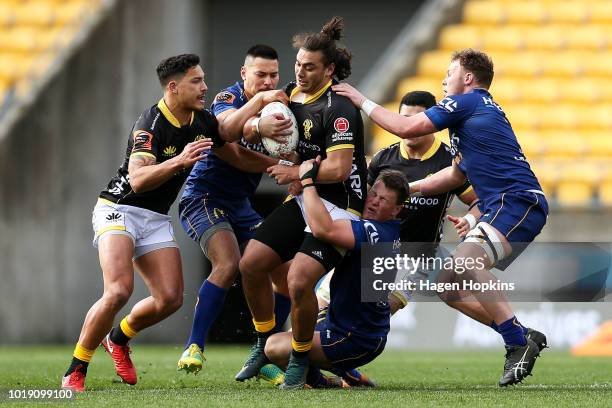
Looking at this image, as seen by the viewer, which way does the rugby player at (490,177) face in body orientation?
to the viewer's left

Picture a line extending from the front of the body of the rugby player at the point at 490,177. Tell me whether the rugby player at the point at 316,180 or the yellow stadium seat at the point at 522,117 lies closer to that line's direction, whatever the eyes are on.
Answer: the rugby player

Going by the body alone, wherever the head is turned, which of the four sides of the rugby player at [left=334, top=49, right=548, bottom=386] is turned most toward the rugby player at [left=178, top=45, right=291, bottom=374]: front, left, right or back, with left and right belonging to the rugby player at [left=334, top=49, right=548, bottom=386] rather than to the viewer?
front

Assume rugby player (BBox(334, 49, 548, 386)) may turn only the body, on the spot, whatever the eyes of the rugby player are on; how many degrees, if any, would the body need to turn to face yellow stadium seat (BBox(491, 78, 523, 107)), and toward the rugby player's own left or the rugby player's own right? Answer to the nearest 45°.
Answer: approximately 90° to the rugby player's own right

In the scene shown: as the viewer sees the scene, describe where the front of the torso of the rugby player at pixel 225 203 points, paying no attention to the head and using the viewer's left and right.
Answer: facing the viewer and to the right of the viewer

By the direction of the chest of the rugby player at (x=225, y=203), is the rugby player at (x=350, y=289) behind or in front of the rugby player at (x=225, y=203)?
in front

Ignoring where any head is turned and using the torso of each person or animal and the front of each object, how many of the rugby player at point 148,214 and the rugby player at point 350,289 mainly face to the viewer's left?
1

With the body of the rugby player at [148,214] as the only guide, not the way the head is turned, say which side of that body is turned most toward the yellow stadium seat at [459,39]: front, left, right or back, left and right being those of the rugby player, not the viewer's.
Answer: left

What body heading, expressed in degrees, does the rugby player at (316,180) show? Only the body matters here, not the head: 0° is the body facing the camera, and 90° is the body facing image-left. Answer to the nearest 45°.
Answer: approximately 45°

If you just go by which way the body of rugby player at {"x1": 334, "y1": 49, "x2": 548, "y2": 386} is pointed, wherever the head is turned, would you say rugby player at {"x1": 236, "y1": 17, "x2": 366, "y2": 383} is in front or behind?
in front

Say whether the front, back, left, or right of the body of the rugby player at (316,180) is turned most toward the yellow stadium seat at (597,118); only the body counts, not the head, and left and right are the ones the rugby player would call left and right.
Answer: back

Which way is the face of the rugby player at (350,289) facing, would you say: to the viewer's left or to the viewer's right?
to the viewer's left

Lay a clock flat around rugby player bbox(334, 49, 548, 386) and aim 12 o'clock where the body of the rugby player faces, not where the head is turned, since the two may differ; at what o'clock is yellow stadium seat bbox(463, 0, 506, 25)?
The yellow stadium seat is roughly at 3 o'clock from the rugby player.

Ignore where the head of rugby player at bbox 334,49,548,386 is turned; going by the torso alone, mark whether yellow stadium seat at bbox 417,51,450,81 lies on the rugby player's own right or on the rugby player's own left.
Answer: on the rugby player's own right

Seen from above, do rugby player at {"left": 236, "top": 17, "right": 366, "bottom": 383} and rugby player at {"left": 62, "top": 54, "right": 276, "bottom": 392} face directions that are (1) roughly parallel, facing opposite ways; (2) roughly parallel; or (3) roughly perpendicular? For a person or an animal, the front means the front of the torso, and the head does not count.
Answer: roughly perpendicular
